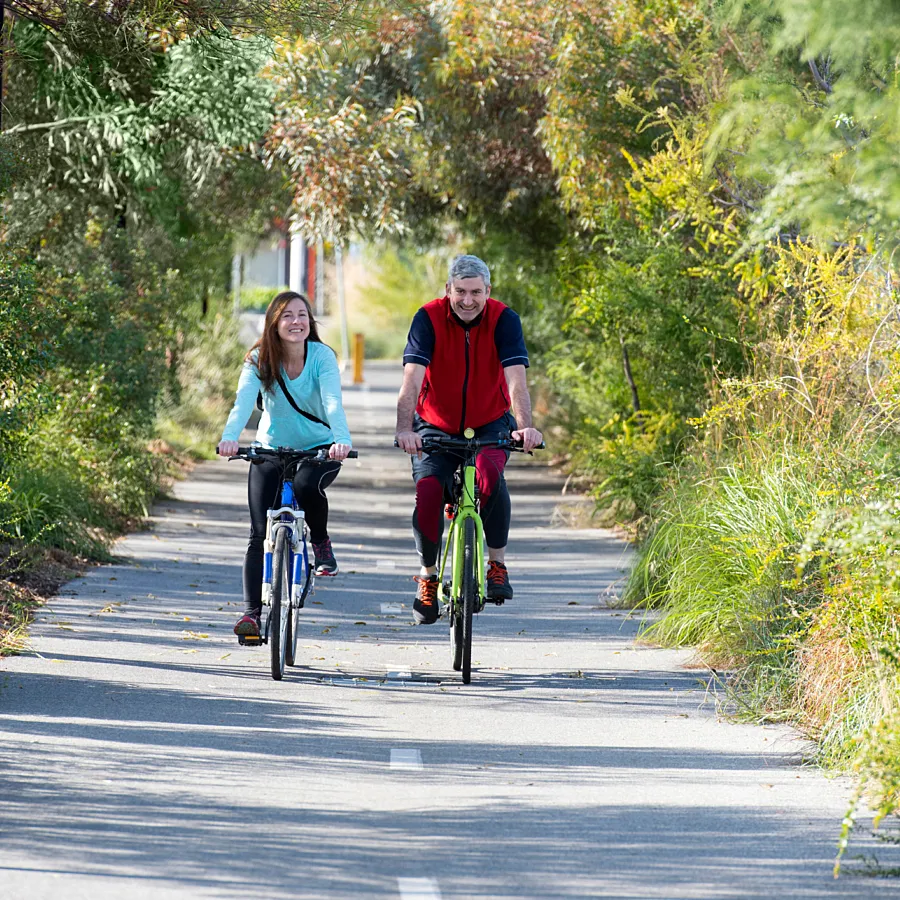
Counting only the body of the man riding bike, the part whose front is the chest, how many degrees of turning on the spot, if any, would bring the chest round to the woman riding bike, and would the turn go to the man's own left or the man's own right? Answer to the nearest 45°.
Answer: approximately 90° to the man's own right

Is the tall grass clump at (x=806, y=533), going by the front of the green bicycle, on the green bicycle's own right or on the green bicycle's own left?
on the green bicycle's own left

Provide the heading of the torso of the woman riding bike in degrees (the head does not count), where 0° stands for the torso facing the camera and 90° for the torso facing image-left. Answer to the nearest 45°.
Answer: approximately 0°

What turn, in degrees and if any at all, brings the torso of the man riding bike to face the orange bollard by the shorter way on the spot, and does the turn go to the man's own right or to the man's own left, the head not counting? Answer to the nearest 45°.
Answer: approximately 180°

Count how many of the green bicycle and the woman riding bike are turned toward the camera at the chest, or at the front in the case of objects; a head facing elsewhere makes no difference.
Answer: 2

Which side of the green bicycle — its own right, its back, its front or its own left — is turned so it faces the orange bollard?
back

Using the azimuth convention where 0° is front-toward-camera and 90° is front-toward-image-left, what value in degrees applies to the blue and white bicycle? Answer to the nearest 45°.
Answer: approximately 0°

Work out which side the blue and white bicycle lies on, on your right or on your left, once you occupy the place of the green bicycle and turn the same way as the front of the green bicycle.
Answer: on your right

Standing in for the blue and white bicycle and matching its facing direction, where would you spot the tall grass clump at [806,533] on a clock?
The tall grass clump is roughly at 9 o'clock from the blue and white bicycle.
